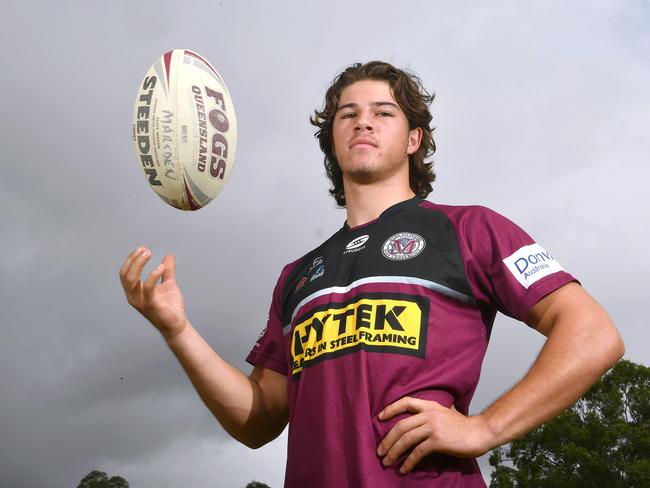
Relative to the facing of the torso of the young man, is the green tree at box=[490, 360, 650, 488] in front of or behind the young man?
behind

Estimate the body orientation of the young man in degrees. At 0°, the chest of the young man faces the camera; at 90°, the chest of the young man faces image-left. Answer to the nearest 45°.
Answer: approximately 45°

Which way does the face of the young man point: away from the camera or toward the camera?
toward the camera
